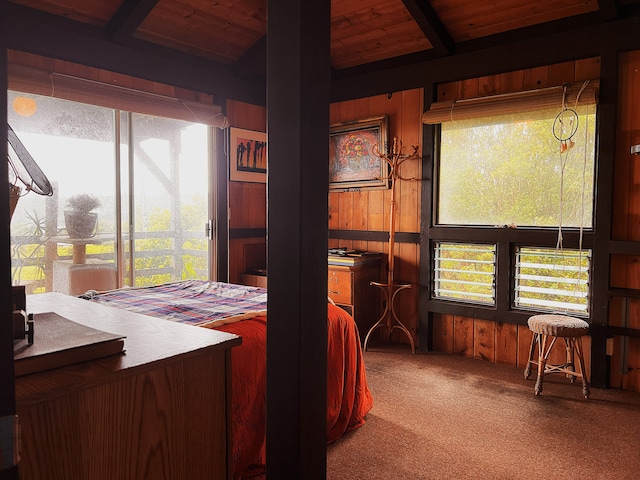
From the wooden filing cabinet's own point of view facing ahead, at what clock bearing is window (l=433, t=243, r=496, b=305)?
The window is roughly at 8 o'clock from the wooden filing cabinet.

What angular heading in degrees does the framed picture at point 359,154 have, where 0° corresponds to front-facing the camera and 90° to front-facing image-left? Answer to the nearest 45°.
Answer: approximately 45°

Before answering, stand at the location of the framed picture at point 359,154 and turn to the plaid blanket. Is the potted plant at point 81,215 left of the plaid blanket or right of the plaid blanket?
right

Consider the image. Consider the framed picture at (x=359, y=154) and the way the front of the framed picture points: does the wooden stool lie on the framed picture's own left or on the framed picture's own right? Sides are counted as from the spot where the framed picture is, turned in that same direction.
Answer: on the framed picture's own left
